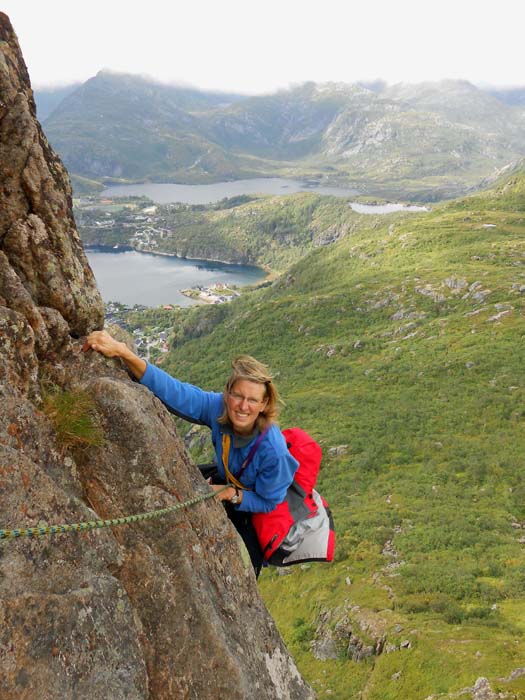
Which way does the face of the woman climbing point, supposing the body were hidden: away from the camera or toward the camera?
toward the camera

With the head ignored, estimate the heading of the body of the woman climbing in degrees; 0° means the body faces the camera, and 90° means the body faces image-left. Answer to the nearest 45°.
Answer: approximately 45°
